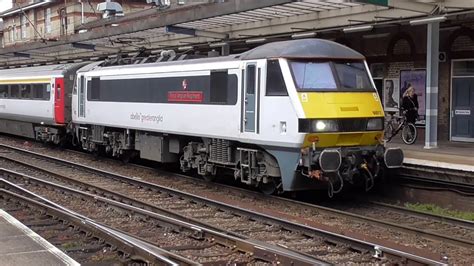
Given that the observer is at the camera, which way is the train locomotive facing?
facing the viewer and to the right of the viewer

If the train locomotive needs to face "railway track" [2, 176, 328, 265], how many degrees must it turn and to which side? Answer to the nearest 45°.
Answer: approximately 90° to its right

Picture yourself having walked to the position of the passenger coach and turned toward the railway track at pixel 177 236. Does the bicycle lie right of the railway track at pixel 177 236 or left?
left

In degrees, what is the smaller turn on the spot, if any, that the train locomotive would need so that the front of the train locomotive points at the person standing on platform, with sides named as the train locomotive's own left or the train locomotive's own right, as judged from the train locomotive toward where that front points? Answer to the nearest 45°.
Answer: approximately 90° to the train locomotive's own left

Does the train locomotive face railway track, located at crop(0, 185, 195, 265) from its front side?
no
